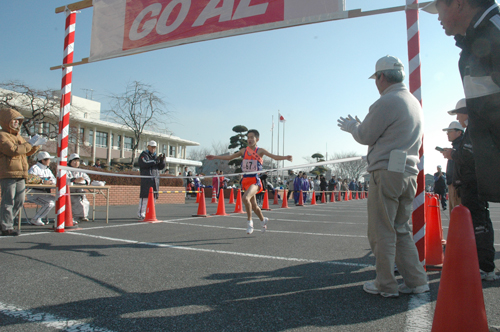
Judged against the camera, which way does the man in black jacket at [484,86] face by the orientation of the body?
to the viewer's left

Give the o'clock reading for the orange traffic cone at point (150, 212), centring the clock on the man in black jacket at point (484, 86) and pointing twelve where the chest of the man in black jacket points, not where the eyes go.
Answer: The orange traffic cone is roughly at 1 o'clock from the man in black jacket.

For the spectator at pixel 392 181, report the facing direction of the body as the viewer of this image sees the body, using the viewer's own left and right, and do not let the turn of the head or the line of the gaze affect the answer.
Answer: facing away from the viewer and to the left of the viewer

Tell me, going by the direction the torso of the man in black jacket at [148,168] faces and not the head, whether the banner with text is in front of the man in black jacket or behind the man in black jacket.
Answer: in front

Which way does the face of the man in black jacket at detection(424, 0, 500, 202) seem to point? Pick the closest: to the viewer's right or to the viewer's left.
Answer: to the viewer's left

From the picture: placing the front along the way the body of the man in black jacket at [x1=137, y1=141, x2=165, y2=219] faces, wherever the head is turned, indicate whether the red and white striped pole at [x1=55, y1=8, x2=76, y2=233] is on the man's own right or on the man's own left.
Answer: on the man's own right

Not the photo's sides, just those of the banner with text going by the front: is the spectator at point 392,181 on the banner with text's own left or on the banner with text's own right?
on the banner with text's own left

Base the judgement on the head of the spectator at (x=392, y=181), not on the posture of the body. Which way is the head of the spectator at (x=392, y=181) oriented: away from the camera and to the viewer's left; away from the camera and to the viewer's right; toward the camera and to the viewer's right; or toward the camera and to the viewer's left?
away from the camera and to the viewer's left

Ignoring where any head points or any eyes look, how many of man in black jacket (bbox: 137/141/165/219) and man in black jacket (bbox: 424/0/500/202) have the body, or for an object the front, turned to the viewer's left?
1

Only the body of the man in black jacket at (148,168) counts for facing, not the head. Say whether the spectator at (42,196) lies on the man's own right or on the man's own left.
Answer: on the man's own right

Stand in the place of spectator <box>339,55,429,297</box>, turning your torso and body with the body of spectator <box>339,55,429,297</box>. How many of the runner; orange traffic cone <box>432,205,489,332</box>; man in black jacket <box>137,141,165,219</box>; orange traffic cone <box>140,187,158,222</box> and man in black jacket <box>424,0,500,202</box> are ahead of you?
3
